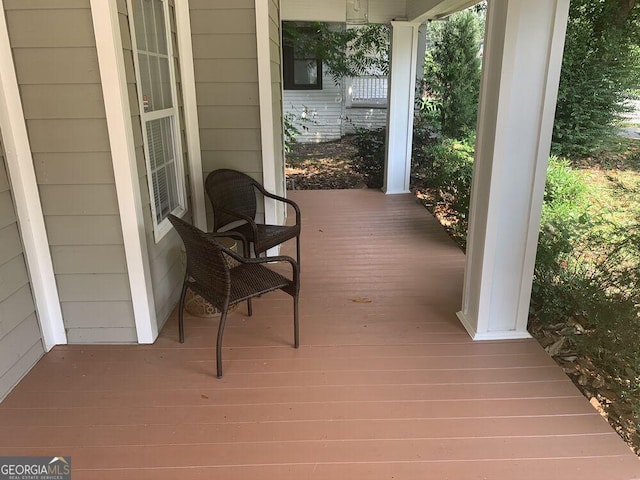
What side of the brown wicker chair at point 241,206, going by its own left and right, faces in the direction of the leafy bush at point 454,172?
left

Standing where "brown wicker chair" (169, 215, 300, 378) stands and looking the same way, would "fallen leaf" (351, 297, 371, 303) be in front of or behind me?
in front

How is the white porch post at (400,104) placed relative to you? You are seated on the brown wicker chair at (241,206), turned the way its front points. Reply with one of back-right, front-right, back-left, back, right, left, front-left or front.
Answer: left

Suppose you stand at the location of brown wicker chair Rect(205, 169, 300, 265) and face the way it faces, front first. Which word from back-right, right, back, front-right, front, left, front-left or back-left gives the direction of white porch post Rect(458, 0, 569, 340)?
front

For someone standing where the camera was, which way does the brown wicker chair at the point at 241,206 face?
facing the viewer and to the right of the viewer

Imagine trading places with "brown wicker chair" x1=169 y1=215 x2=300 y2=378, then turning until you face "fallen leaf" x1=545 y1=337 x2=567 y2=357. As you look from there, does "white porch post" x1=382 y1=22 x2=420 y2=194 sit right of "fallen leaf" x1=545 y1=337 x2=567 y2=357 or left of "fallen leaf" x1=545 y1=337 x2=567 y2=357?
left

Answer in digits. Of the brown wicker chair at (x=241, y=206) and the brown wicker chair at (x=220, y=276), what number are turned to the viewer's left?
0

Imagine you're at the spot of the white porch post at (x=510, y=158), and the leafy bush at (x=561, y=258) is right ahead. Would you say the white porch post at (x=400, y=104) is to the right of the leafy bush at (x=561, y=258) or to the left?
left

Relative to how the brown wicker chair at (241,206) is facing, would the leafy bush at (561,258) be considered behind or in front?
in front

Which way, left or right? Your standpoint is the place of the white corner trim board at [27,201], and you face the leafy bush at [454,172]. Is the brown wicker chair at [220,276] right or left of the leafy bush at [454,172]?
right
